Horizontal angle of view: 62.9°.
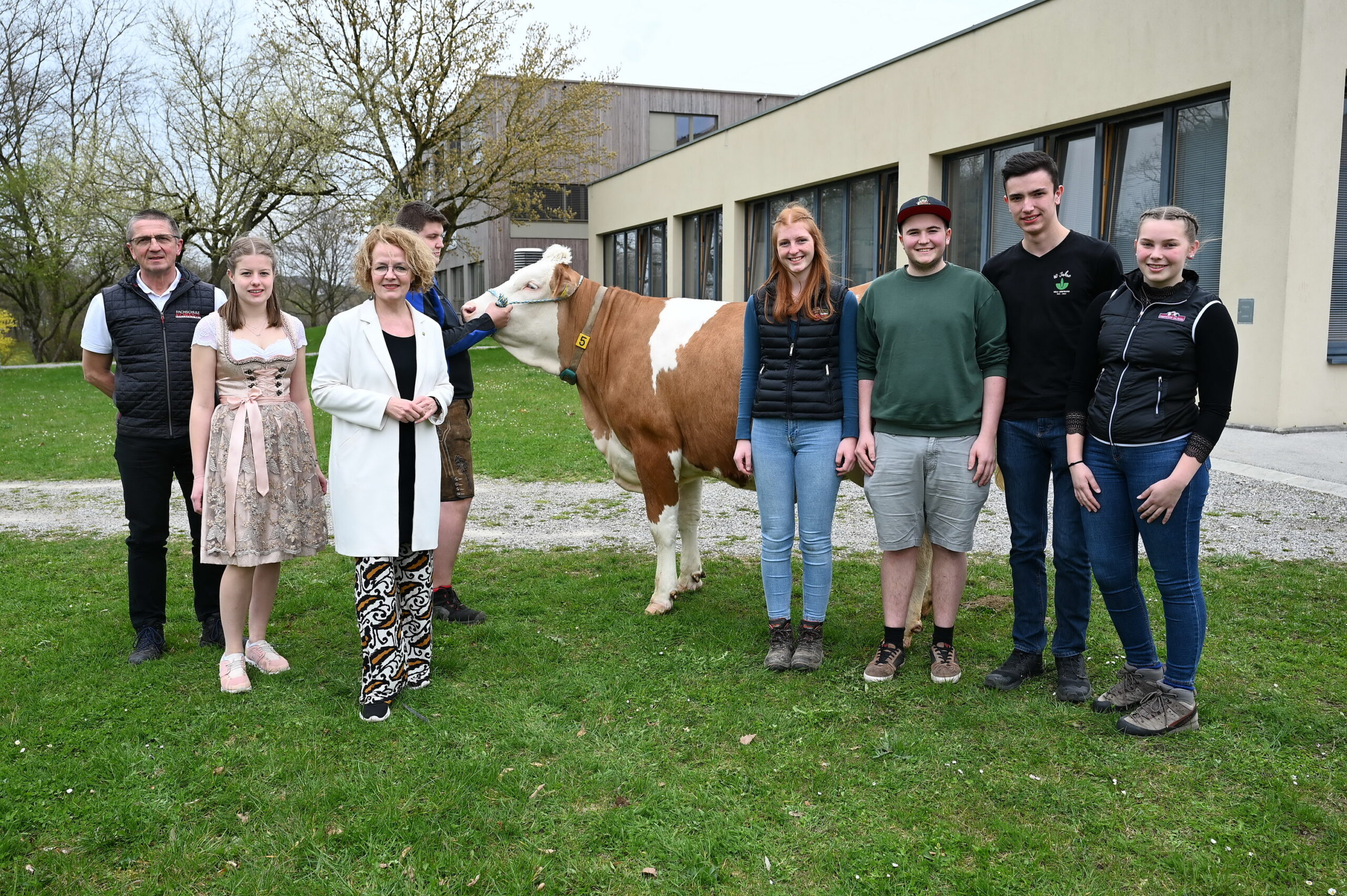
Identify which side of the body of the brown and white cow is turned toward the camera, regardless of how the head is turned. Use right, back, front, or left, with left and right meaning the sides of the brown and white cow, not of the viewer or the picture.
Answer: left

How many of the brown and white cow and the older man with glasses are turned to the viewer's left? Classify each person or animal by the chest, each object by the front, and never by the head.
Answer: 1

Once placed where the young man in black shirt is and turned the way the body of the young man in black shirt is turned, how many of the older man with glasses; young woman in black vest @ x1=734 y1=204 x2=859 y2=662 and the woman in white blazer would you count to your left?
0

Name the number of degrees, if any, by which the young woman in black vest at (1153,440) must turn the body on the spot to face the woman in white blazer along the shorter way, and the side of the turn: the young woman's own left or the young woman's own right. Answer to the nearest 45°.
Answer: approximately 45° to the young woman's own right

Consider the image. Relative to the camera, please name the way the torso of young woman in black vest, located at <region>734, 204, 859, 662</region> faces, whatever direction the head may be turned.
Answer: toward the camera

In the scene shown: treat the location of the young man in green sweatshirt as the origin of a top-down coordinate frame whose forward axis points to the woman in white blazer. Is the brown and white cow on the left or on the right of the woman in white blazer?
right

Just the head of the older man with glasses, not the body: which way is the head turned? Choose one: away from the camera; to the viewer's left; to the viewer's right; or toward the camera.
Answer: toward the camera

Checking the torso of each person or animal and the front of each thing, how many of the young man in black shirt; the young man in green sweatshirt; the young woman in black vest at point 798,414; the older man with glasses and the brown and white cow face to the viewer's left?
1

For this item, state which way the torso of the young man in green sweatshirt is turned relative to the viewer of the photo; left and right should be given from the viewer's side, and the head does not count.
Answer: facing the viewer

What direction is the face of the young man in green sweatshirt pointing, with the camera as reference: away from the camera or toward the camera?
toward the camera

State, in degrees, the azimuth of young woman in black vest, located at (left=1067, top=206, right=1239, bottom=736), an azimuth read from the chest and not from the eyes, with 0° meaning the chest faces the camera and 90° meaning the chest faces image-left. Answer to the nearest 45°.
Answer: approximately 45°

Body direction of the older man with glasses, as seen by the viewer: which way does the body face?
toward the camera

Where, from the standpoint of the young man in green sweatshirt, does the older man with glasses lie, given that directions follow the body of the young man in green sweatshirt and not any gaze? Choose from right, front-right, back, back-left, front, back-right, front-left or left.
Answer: right
